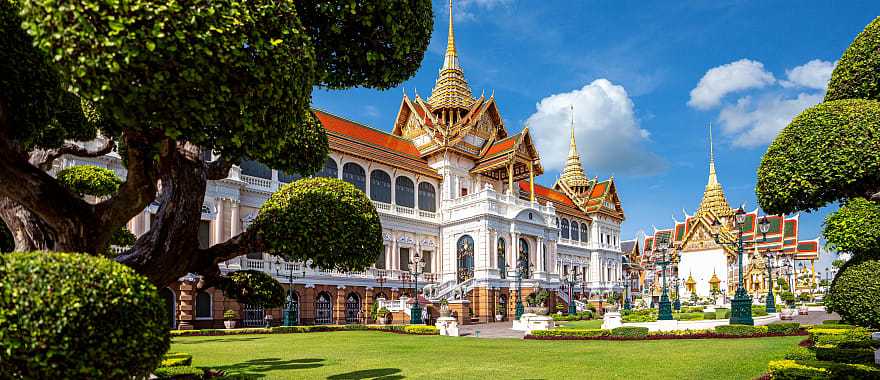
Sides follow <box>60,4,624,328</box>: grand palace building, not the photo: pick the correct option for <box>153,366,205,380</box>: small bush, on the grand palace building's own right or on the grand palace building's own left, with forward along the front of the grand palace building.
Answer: on the grand palace building's own right

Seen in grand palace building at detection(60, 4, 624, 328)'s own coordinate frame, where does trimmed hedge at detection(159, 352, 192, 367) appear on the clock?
The trimmed hedge is roughly at 2 o'clock from the grand palace building.

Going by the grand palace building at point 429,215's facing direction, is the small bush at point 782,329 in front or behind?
in front

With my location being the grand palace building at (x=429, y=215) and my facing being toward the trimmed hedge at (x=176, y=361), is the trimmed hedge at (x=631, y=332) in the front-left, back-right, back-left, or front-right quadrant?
front-left

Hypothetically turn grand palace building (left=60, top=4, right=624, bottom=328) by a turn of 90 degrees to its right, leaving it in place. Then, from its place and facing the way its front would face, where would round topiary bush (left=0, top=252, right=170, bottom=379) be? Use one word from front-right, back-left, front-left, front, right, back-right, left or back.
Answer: front-left

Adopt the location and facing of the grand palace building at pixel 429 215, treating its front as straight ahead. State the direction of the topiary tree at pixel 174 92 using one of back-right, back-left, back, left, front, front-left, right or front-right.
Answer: front-right

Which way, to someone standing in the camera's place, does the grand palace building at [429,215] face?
facing the viewer and to the right of the viewer

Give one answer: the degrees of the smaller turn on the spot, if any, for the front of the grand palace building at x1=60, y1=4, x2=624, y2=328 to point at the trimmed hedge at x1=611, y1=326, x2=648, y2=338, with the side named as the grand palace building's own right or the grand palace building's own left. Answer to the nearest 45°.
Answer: approximately 45° to the grand palace building's own right

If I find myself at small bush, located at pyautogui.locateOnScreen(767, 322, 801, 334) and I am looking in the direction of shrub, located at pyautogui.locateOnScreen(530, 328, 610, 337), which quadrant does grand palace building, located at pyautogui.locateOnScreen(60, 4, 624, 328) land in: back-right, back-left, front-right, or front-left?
front-right
